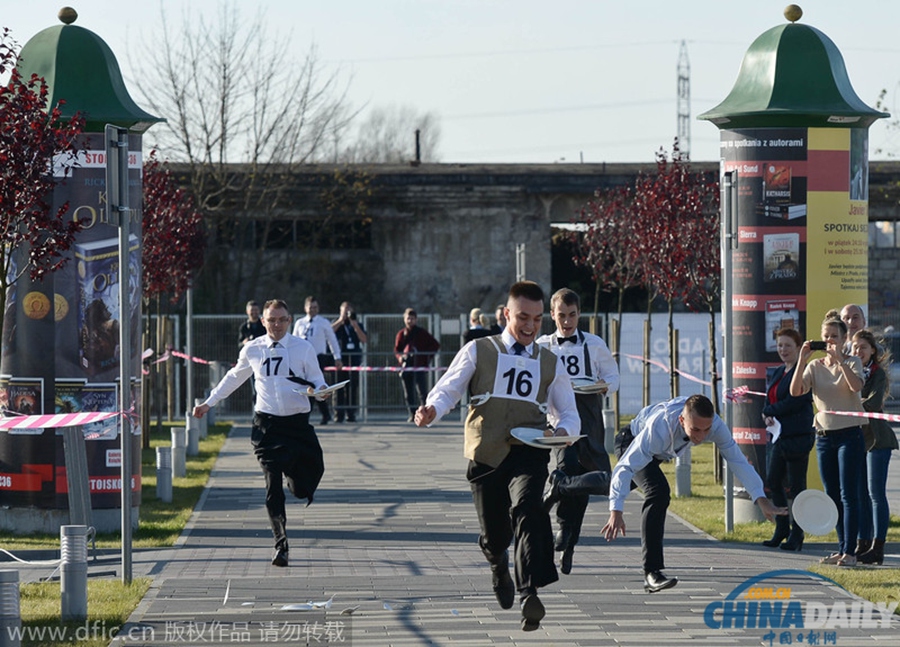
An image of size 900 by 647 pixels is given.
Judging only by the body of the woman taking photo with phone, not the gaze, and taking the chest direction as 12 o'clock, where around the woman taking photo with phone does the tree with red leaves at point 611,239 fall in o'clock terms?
The tree with red leaves is roughly at 4 o'clock from the woman taking photo with phone.

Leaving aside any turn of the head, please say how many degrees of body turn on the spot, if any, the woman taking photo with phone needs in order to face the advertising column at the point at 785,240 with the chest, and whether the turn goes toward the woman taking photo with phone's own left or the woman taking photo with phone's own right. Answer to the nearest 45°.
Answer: approximately 135° to the woman taking photo with phone's own right

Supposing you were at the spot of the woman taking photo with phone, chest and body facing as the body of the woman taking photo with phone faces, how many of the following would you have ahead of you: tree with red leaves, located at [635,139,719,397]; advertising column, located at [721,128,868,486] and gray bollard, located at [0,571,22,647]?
1

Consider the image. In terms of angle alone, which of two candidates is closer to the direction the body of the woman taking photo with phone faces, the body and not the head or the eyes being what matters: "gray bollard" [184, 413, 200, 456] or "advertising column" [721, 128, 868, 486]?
the gray bollard

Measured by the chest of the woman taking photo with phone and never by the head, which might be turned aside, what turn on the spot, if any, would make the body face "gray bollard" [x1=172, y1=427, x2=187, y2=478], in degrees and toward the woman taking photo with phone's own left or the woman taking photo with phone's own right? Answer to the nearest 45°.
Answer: approximately 90° to the woman taking photo with phone's own right

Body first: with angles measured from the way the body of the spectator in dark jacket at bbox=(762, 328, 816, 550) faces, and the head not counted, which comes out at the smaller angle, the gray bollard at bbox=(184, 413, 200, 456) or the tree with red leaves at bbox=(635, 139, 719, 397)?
the gray bollard

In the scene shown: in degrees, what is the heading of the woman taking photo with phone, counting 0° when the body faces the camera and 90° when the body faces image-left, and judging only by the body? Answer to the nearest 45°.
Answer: approximately 45°

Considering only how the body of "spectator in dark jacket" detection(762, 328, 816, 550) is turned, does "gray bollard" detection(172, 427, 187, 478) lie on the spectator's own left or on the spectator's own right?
on the spectator's own right

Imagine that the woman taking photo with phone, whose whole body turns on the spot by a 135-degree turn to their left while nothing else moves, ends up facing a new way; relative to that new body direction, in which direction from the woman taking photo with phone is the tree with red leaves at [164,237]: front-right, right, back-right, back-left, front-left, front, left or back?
back-left

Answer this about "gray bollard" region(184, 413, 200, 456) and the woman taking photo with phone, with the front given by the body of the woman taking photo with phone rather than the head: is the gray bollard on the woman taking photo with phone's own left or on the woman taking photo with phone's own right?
on the woman taking photo with phone's own right

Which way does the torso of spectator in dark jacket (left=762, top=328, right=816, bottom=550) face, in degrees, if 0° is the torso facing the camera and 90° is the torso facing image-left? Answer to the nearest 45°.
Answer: approximately 45°

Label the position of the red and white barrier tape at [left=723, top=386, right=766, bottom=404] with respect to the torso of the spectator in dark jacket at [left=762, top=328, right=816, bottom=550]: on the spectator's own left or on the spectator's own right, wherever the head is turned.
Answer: on the spectator's own right

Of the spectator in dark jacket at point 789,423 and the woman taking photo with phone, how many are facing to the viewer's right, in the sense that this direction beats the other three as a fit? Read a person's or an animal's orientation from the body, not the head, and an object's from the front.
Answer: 0

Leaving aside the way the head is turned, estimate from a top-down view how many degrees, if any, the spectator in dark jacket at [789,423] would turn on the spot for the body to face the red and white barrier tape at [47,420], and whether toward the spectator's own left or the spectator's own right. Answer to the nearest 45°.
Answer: approximately 45° to the spectator's own right

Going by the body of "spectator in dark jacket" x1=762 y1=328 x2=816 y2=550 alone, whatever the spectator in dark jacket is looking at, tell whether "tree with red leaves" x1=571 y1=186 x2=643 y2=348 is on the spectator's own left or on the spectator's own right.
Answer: on the spectator's own right
